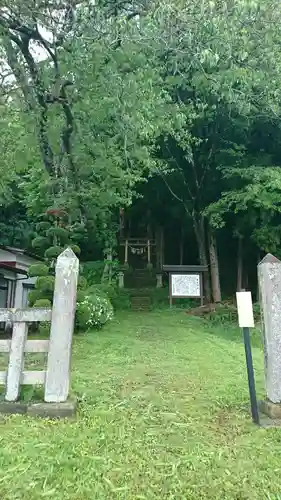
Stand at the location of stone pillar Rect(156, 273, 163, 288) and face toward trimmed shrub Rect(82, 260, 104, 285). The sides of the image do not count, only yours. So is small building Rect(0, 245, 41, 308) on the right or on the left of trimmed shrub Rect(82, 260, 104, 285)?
left

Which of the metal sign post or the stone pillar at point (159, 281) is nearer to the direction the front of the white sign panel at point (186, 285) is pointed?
the metal sign post

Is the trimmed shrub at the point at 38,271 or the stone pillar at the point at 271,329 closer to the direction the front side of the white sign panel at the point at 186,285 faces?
the stone pillar

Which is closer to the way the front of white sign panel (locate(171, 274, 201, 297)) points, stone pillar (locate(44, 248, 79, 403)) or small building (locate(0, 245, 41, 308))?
the stone pillar

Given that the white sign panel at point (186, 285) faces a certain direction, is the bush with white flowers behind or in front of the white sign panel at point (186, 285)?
in front

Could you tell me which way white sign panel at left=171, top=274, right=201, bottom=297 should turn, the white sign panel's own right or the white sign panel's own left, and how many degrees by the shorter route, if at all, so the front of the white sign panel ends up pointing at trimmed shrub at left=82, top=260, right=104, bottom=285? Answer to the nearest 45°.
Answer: approximately 135° to the white sign panel's own right

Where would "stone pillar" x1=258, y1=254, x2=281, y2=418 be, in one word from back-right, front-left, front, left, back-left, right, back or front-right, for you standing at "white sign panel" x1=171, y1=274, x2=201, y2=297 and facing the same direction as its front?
front

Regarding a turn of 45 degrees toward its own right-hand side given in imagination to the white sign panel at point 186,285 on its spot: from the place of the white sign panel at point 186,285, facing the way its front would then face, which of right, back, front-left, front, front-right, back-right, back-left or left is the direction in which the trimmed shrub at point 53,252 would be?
front

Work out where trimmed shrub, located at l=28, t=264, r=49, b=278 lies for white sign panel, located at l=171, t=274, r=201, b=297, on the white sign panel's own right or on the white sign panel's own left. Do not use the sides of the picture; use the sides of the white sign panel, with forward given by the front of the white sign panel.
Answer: on the white sign panel's own right

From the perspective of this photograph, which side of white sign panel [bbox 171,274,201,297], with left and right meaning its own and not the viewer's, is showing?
front

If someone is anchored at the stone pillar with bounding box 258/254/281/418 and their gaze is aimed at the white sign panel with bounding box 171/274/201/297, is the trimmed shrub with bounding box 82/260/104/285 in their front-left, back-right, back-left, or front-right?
front-left

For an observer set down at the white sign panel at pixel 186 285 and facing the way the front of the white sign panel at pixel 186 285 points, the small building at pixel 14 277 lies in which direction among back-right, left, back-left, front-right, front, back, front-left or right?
right

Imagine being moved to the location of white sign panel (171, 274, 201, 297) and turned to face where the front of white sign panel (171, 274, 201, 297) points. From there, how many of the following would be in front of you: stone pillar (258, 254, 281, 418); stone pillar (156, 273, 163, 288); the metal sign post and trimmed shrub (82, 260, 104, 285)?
2

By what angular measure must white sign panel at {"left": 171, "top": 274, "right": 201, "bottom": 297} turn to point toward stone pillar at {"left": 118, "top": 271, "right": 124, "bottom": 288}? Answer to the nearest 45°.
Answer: approximately 135° to its right
